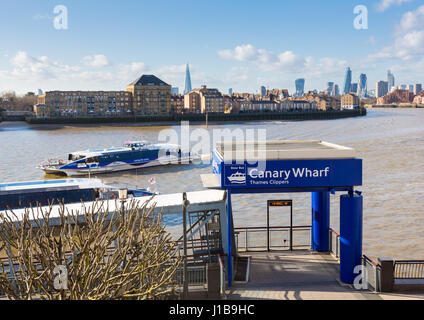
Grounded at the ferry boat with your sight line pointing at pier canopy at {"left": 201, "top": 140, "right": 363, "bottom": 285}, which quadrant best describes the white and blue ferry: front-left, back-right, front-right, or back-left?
back-left

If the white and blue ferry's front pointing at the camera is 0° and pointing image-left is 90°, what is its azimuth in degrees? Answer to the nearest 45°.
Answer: approximately 45°

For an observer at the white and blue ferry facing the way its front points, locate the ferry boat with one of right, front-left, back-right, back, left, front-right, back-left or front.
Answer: front-left

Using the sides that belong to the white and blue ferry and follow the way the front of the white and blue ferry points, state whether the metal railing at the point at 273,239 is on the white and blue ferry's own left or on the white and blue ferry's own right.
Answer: on the white and blue ferry's own left

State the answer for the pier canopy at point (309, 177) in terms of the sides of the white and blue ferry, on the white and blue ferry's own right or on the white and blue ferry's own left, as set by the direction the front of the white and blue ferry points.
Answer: on the white and blue ferry's own left

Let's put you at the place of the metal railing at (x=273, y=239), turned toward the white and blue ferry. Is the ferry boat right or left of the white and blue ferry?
left
